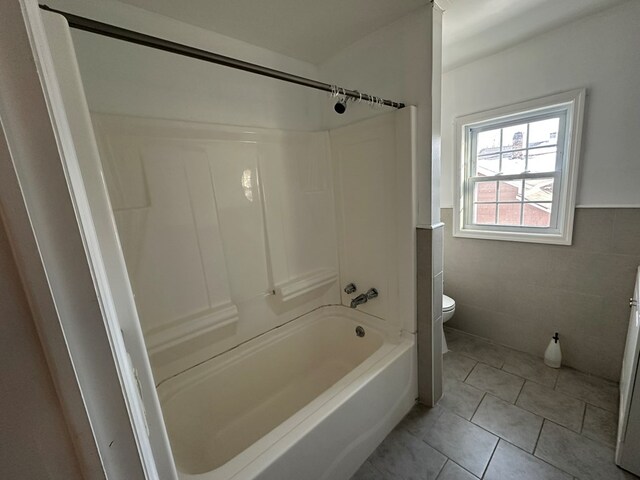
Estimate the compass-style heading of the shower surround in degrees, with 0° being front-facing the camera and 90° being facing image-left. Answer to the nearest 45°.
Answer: approximately 315°

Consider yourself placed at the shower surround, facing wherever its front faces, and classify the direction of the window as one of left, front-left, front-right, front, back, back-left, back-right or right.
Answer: front-left

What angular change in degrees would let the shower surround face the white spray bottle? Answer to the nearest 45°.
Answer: approximately 45° to its left
